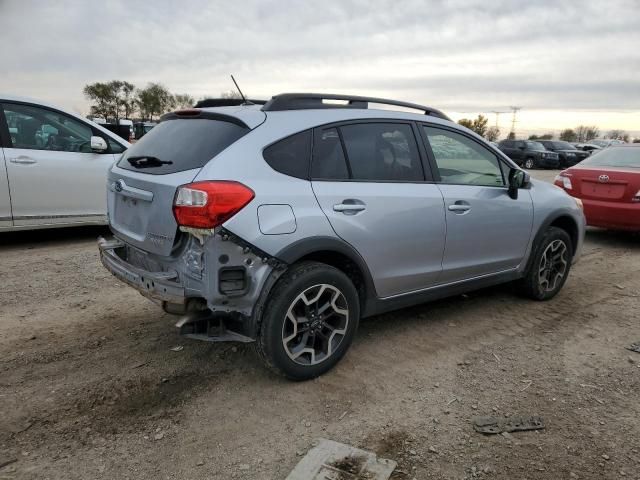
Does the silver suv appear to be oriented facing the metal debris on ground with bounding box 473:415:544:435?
no

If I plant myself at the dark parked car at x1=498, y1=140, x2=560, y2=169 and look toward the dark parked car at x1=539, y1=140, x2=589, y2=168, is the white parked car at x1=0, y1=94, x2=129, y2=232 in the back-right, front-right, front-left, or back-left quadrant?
back-right

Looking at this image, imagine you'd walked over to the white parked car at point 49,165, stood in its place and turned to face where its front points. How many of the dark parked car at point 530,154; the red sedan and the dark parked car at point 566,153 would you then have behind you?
0

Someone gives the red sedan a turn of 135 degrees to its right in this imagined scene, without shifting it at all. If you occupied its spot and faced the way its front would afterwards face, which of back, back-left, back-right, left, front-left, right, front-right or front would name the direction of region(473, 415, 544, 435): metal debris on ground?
front

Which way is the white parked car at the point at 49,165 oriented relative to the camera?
to the viewer's right

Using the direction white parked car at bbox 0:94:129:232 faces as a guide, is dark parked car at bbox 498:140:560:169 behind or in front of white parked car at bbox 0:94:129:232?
in front

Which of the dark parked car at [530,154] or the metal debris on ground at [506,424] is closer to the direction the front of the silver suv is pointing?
the dark parked car

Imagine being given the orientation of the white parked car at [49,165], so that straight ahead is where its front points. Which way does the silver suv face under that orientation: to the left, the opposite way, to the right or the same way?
the same way

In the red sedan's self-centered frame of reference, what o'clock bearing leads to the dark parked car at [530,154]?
The dark parked car is roughly at 10 o'clock from the red sedan.

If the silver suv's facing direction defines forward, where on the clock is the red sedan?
The red sedan is roughly at 12 o'clock from the silver suv.

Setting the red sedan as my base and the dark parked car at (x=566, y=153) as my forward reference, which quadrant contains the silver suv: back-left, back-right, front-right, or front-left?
back-left

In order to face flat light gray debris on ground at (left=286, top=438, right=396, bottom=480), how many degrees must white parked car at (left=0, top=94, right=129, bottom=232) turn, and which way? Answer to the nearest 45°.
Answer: approximately 90° to its right

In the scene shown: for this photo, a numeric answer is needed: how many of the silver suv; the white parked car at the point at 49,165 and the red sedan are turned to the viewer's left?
0

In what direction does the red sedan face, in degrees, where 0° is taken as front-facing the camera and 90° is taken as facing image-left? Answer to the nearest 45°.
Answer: approximately 225°

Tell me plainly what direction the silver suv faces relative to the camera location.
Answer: facing away from the viewer and to the right of the viewer
